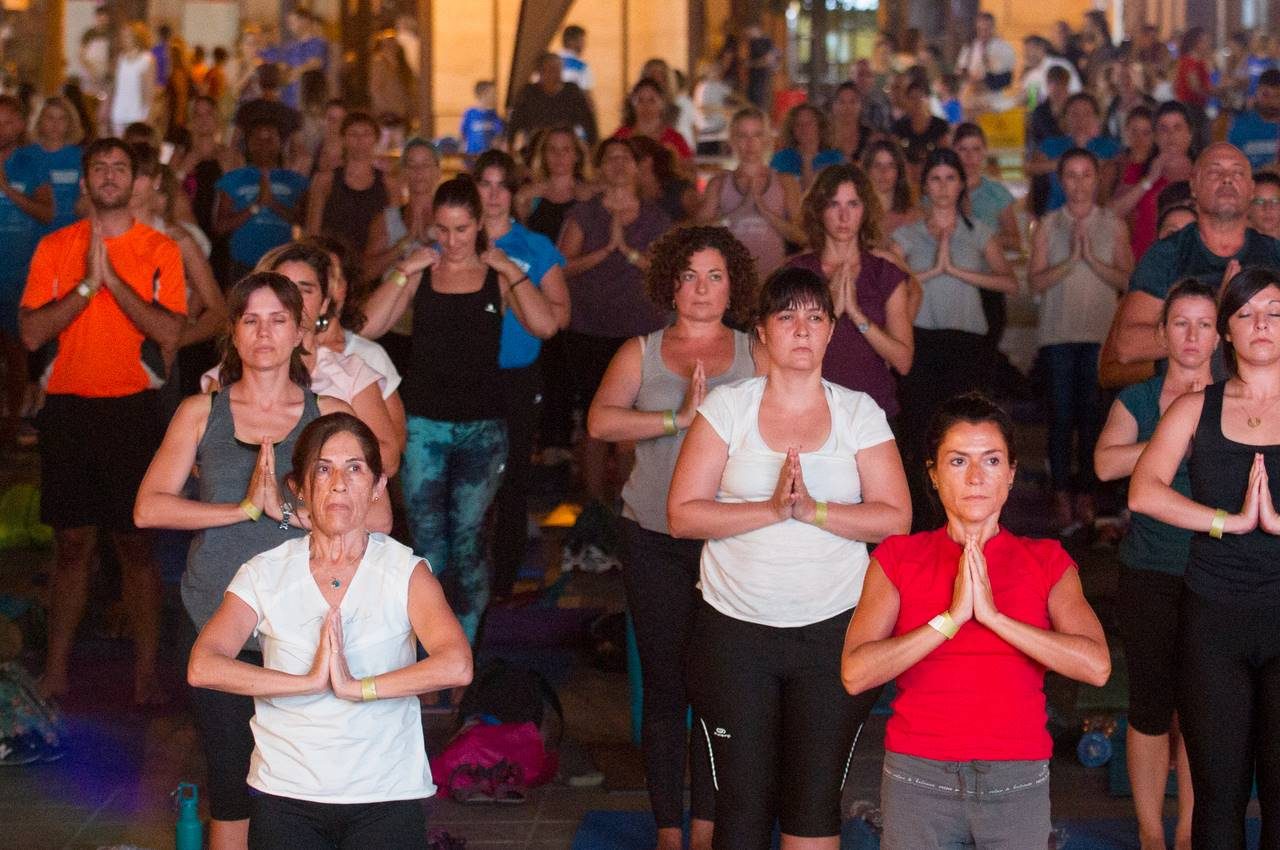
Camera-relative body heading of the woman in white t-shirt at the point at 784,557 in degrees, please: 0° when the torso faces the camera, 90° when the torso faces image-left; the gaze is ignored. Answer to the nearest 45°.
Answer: approximately 0°

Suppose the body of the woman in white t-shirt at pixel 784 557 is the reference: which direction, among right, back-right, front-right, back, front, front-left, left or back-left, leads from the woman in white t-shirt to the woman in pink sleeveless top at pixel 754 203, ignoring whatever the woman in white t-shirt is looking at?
back

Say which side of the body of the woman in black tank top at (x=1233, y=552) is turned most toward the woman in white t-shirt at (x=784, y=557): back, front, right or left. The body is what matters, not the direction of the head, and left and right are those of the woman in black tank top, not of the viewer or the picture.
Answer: right

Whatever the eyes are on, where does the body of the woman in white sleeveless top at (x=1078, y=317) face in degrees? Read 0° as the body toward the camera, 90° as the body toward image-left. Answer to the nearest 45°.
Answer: approximately 0°

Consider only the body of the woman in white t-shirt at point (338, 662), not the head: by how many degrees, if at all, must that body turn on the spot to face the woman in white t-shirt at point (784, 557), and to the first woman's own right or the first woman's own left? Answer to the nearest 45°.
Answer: approximately 135° to the first woman's own left

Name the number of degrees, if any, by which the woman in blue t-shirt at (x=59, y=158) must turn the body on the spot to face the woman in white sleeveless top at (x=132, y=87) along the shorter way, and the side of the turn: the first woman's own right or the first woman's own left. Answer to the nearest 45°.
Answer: approximately 180°

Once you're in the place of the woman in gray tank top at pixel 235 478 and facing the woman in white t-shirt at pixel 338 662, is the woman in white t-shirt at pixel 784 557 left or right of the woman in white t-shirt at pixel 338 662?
left

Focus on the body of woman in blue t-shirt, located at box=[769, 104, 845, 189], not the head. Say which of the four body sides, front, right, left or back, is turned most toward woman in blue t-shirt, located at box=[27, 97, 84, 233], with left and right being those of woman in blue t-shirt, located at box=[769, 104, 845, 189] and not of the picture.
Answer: right
